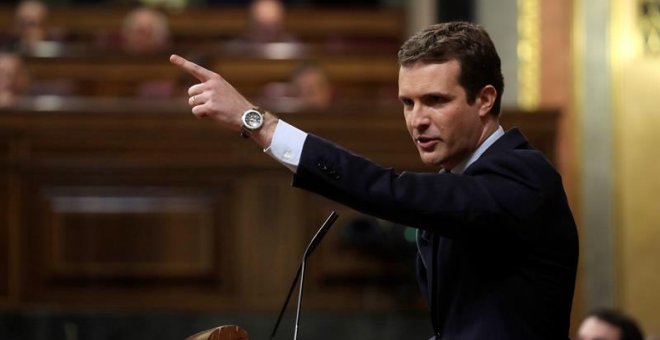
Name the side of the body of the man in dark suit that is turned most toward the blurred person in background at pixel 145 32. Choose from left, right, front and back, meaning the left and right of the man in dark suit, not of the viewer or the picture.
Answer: right

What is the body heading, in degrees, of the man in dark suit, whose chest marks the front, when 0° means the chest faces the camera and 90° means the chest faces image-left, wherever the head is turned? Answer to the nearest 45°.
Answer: approximately 90°

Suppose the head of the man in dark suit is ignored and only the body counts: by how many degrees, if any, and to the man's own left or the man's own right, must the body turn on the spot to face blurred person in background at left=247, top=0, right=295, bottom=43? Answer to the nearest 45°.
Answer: approximately 90° to the man's own right

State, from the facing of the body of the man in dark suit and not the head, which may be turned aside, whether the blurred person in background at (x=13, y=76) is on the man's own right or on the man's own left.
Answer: on the man's own right

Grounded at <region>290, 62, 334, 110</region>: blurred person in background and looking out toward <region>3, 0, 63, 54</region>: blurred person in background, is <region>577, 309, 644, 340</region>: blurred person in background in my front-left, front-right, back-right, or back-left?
back-left

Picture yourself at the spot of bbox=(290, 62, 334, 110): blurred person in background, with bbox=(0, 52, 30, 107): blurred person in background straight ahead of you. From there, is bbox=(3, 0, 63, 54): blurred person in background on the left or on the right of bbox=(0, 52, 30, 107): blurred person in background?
right
